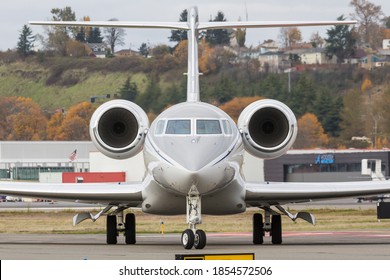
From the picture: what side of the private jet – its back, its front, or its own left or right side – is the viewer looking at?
front
